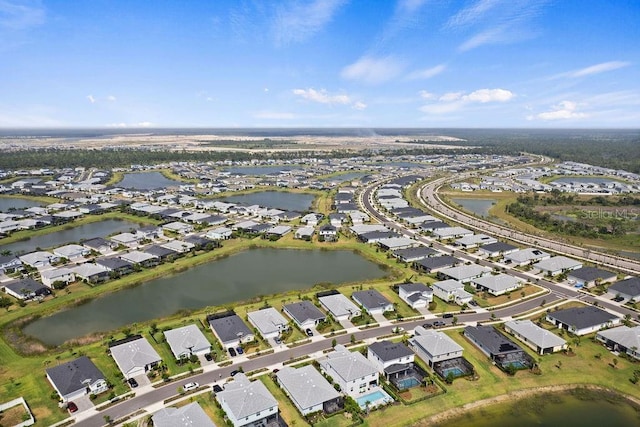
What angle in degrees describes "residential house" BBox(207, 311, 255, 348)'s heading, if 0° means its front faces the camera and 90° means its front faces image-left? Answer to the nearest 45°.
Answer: approximately 315°

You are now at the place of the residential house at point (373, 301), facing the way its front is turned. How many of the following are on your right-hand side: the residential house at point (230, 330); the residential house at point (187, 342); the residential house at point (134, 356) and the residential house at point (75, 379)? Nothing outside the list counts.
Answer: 4

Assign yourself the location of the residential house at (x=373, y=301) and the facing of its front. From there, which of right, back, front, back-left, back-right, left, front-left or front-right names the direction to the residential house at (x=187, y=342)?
right

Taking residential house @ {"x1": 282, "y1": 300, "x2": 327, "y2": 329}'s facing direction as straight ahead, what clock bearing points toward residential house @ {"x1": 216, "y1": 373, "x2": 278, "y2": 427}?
residential house @ {"x1": 216, "y1": 373, "x2": 278, "y2": 427} is roughly at 2 o'clock from residential house @ {"x1": 282, "y1": 300, "x2": 327, "y2": 329}.

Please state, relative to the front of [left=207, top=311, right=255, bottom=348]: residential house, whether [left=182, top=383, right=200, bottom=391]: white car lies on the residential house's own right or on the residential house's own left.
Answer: on the residential house's own right

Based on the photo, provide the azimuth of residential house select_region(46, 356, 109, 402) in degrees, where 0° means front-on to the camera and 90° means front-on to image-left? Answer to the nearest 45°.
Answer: approximately 315°

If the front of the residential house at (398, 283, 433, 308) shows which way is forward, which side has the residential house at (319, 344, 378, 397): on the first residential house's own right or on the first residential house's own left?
on the first residential house's own right

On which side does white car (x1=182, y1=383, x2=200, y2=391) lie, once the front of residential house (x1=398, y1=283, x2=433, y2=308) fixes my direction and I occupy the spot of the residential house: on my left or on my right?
on my right

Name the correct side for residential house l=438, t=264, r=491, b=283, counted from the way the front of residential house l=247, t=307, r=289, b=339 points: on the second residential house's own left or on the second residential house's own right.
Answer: on the second residential house's own left
